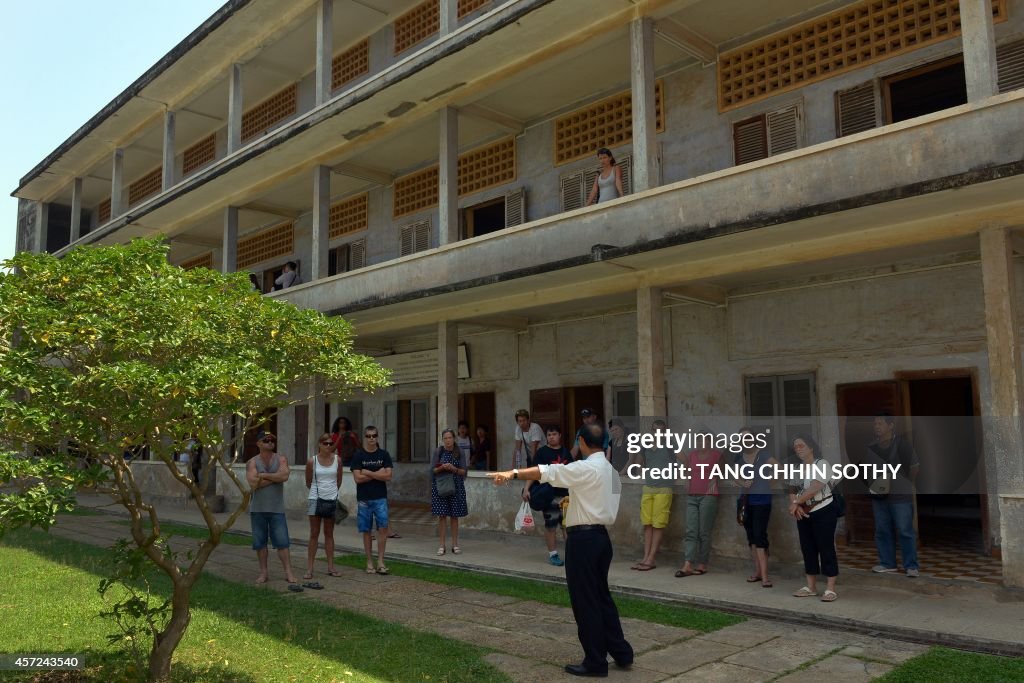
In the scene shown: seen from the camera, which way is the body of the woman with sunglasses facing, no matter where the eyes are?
toward the camera

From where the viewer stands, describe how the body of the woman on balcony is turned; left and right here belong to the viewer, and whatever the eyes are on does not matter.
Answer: facing the viewer and to the left of the viewer

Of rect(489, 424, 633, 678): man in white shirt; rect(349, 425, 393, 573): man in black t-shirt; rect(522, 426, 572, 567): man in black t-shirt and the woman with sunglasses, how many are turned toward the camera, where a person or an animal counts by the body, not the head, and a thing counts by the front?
3

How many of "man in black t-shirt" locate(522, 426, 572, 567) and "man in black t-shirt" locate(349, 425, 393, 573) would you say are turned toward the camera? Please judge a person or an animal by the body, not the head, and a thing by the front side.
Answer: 2

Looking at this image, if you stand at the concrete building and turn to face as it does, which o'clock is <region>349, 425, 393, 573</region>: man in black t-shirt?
The man in black t-shirt is roughly at 1 o'clock from the concrete building.

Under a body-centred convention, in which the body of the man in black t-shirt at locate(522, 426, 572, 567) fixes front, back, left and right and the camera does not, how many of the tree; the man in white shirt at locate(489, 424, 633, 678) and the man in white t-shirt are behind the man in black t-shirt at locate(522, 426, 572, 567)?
1

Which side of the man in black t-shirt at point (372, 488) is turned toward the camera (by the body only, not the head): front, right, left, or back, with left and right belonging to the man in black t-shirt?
front
